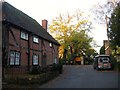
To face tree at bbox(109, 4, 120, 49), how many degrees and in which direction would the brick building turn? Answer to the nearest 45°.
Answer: approximately 90° to its left

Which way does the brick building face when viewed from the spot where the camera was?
facing the viewer and to the right of the viewer

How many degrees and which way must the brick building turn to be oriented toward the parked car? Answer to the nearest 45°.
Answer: approximately 90° to its left
